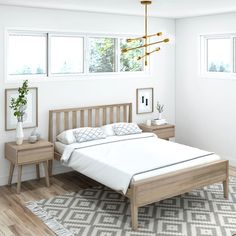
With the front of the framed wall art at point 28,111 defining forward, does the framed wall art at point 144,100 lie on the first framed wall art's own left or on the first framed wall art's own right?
on the first framed wall art's own left

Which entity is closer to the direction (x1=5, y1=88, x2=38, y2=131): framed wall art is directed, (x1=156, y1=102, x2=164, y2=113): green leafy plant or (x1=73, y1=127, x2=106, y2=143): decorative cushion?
the decorative cushion

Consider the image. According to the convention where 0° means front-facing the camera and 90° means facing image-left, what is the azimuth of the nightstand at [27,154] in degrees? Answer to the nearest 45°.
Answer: approximately 315°

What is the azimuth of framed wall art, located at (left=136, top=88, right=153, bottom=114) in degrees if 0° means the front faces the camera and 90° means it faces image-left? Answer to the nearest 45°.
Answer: approximately 315°

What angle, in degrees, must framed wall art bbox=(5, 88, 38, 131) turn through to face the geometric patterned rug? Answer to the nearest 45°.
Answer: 0° — it already faces it

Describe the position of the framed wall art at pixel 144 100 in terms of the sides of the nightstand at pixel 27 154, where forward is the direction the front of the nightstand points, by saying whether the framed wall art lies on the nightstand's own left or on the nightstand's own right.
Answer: on the nightstand's own left
